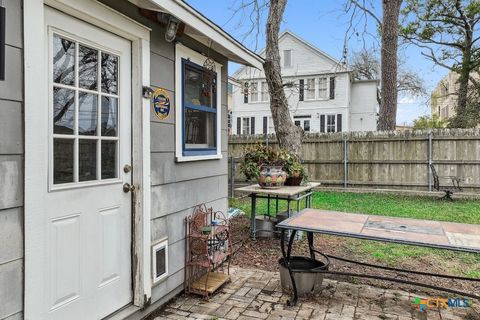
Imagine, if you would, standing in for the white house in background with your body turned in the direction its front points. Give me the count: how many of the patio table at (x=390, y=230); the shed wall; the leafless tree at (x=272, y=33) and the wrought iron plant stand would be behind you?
0

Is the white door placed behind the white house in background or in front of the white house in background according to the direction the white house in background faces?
in front

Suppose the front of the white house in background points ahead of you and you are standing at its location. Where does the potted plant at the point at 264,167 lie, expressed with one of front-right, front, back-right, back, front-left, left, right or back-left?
front

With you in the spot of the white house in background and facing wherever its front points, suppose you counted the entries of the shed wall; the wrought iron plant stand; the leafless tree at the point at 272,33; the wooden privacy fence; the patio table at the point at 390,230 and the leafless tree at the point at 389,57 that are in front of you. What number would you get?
6

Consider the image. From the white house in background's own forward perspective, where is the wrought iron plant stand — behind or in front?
in front

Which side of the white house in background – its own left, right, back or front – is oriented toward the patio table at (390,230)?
front

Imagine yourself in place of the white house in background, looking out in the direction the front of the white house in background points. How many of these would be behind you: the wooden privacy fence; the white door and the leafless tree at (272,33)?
0

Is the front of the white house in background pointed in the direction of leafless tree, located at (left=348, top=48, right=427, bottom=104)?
no

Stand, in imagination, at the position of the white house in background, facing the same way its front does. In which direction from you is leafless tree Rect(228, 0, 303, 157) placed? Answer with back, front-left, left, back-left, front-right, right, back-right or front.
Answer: front

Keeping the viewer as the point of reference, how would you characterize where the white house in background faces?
facing the viewer

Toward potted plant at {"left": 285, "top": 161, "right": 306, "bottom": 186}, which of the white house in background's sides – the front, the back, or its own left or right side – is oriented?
front

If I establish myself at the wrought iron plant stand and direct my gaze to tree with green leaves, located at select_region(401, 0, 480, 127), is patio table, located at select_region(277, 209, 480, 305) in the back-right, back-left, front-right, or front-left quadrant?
front-right

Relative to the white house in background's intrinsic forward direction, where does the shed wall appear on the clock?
The shed wall is roughly at 12 o'clock from the white house in background.

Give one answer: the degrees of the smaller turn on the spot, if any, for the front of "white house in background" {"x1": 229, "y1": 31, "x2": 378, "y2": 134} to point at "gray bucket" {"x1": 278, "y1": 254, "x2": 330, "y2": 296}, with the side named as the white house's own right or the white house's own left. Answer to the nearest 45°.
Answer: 0° — it already faces it
